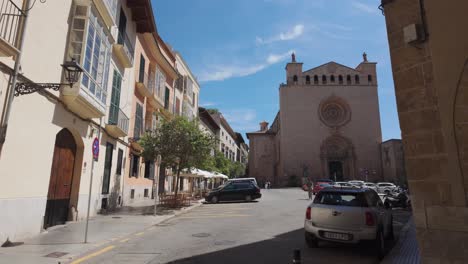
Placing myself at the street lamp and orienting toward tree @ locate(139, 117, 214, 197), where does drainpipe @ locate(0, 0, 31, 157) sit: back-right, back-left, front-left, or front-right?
back-left

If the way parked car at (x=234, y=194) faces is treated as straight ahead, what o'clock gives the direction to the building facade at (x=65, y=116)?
The building facade is roughly at 10 o'clock from the parked car.

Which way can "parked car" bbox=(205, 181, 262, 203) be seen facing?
to the viewer's left

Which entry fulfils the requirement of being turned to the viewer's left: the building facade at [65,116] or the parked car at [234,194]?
the parked car

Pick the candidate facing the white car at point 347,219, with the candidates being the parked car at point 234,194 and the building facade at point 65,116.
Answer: the building facade

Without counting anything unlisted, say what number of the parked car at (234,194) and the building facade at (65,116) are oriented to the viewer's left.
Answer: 1

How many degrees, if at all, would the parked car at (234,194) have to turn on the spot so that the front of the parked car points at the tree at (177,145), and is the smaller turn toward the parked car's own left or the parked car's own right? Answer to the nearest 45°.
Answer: approximately 45° to the parked car's own left

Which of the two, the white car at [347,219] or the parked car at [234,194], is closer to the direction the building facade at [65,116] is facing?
the white car

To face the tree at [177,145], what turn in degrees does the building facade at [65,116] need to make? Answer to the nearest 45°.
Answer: approximately 90° to its left

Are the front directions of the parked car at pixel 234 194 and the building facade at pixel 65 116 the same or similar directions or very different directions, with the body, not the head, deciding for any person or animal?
very different directions

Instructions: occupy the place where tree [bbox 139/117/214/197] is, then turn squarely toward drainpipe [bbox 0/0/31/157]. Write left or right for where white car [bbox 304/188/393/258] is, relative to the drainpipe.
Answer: left

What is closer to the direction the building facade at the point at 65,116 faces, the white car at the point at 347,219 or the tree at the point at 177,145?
the white car

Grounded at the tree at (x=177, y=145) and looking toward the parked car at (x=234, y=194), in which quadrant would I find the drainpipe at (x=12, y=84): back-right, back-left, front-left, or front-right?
back-right

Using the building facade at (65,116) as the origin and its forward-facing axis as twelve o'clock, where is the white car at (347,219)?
The white car is roughly at 12 o'clock from the building facade.

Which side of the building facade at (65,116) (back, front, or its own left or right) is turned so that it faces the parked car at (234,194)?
left

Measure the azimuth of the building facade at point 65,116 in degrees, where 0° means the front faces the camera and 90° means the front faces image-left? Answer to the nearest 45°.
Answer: approximately 315°
